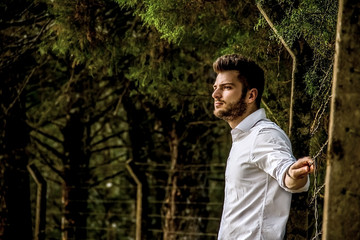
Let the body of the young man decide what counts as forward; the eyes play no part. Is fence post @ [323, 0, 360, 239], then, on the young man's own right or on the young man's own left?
on the young man's own left

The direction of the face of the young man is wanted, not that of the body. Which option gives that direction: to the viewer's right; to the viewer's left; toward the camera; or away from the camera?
to the viewer's left

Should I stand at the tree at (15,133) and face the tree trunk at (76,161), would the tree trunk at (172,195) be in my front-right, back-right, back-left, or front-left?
front-right

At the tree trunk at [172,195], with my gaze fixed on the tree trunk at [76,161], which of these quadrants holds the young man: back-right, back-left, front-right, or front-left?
back-left

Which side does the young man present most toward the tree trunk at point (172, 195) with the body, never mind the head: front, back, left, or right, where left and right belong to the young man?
right

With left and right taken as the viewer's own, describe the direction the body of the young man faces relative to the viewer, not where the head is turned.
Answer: facing to the left of the viewer
